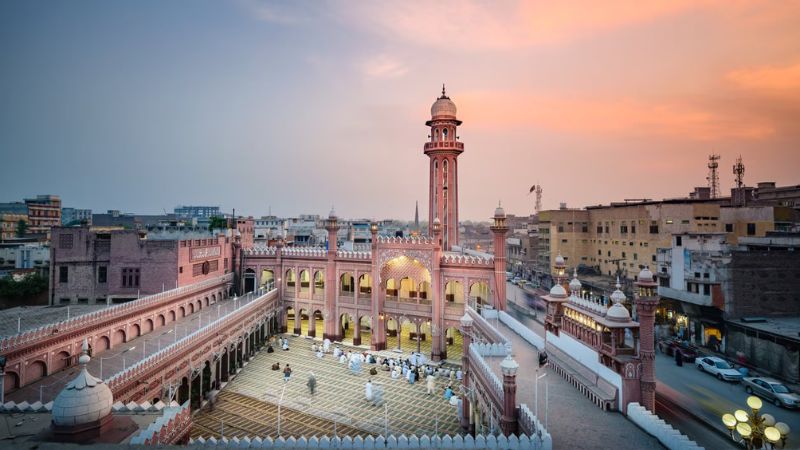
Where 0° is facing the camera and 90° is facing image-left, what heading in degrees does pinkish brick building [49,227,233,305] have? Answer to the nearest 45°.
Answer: approximately 315°

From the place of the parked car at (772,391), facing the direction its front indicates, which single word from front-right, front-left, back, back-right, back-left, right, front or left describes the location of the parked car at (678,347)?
back

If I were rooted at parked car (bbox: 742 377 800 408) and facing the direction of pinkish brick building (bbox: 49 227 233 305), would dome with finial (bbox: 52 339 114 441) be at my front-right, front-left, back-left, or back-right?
front-left

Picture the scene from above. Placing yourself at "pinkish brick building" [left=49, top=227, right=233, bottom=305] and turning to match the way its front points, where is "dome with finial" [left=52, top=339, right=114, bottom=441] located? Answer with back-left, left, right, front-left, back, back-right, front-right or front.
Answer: front-right

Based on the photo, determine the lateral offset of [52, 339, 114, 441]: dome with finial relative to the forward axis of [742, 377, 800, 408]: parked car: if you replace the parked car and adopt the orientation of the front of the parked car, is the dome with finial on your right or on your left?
on your right

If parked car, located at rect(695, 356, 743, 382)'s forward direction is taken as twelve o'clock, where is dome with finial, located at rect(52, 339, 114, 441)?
The dome with finial is roughly at 2 o'clock from the parked car.

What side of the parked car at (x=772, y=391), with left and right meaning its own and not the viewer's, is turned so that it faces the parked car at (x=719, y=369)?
back

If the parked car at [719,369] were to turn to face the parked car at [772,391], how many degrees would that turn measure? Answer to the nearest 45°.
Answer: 0° — it already faces it

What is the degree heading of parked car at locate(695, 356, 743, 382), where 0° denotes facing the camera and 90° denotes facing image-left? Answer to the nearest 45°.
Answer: approximately 315°

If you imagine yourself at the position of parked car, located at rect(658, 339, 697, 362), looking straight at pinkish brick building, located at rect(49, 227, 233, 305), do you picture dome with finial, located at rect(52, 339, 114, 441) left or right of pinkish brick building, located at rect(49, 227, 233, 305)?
left

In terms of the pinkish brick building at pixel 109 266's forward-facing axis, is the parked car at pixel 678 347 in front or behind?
in front

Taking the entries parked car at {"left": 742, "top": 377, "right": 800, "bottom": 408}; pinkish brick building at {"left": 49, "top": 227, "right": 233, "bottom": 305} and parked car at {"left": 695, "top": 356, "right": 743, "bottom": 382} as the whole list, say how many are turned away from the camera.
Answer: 0
